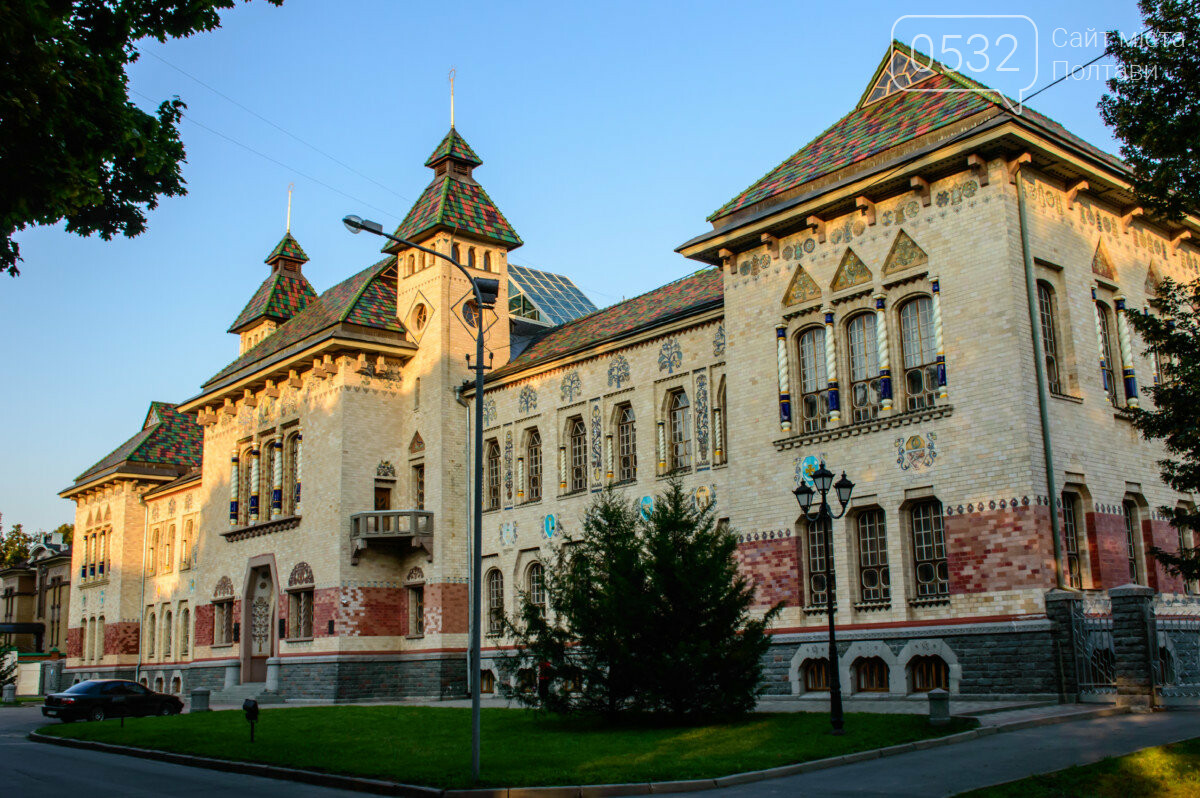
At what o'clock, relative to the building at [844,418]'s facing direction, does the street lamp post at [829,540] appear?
The street lamp post is roughly at 11 o'clock from the building.

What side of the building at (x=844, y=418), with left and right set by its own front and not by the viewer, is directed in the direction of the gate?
left

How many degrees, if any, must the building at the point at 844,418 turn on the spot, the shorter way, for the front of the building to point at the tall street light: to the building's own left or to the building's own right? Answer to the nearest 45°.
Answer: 0° — it already faces it

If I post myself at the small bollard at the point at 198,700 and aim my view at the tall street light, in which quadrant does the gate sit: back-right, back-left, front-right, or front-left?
front-left

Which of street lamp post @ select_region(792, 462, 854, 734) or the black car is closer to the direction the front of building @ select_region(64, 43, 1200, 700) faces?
the black car

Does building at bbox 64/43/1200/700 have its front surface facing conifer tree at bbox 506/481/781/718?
yes

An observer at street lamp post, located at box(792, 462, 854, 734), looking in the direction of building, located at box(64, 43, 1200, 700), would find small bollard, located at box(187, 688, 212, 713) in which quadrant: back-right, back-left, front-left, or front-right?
front-left

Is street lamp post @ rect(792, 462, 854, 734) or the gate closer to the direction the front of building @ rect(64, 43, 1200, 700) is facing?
the street lamp post

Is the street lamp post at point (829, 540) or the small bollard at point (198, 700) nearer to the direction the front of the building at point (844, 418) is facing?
the street lamp post

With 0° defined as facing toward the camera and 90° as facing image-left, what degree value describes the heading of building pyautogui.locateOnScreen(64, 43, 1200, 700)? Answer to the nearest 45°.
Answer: approximately 45°
